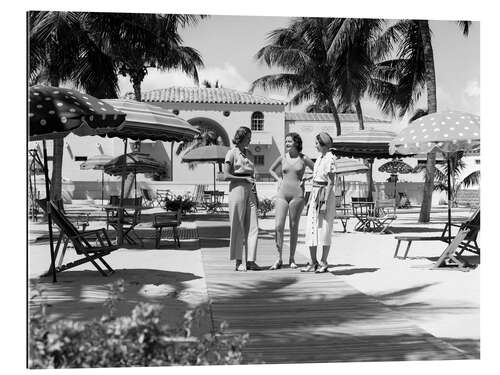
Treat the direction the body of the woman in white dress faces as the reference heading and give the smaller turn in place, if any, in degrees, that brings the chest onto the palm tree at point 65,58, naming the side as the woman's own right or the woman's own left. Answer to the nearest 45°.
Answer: approximately 90° to the woman's own right

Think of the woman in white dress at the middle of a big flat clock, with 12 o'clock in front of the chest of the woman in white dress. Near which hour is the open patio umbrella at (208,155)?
The open patio umbrella is roughly at 4 o'clock from the woman in white dress.

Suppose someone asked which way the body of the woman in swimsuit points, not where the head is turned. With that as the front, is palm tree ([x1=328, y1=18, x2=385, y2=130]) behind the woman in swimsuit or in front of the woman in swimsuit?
behind

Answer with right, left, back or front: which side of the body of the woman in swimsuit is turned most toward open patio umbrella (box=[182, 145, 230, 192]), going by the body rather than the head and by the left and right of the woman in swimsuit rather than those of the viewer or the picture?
back

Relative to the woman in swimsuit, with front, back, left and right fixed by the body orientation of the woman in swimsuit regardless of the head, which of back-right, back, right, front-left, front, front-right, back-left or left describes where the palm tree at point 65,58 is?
back-right

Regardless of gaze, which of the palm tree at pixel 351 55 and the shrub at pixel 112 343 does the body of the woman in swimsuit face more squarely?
the shrub

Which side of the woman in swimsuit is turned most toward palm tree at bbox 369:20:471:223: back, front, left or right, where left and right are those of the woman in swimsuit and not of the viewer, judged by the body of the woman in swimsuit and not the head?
back

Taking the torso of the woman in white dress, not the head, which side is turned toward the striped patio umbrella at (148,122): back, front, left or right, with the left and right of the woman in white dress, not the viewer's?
right

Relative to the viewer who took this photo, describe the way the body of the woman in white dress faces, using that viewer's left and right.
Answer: facing the viewer and to the left of the viewer

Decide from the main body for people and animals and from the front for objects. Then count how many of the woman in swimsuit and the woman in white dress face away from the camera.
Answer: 0

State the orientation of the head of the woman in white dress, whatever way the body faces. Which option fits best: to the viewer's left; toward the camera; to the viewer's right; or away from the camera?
to the viewer's left

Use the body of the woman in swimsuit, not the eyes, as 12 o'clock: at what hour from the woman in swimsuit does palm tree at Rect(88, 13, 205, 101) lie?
The palm tree is roughly at 5 o'clock from the woman in swimsuit.

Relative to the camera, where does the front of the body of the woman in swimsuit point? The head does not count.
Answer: toward the camera
